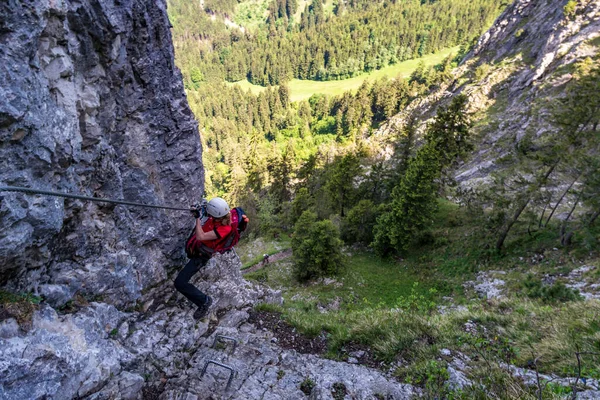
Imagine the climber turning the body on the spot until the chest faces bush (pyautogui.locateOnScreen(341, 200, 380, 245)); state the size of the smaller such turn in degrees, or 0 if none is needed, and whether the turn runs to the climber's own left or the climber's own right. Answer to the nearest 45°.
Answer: approximately 135° to the climber's own right

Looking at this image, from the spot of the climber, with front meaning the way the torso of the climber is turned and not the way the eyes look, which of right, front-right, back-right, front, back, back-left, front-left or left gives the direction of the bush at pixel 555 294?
back

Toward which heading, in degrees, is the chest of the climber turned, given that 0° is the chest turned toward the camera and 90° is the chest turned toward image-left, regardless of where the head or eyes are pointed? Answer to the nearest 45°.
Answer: approximately 90°

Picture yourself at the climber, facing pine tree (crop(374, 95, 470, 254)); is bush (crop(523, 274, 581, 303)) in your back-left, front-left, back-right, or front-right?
front-right

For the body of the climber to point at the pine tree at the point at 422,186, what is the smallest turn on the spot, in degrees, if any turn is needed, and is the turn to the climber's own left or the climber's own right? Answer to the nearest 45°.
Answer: approximately 135° to the climber's own right

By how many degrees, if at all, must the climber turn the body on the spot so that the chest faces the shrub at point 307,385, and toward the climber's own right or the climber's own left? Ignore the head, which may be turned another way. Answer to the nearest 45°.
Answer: approximately 135° to the climber's own left
